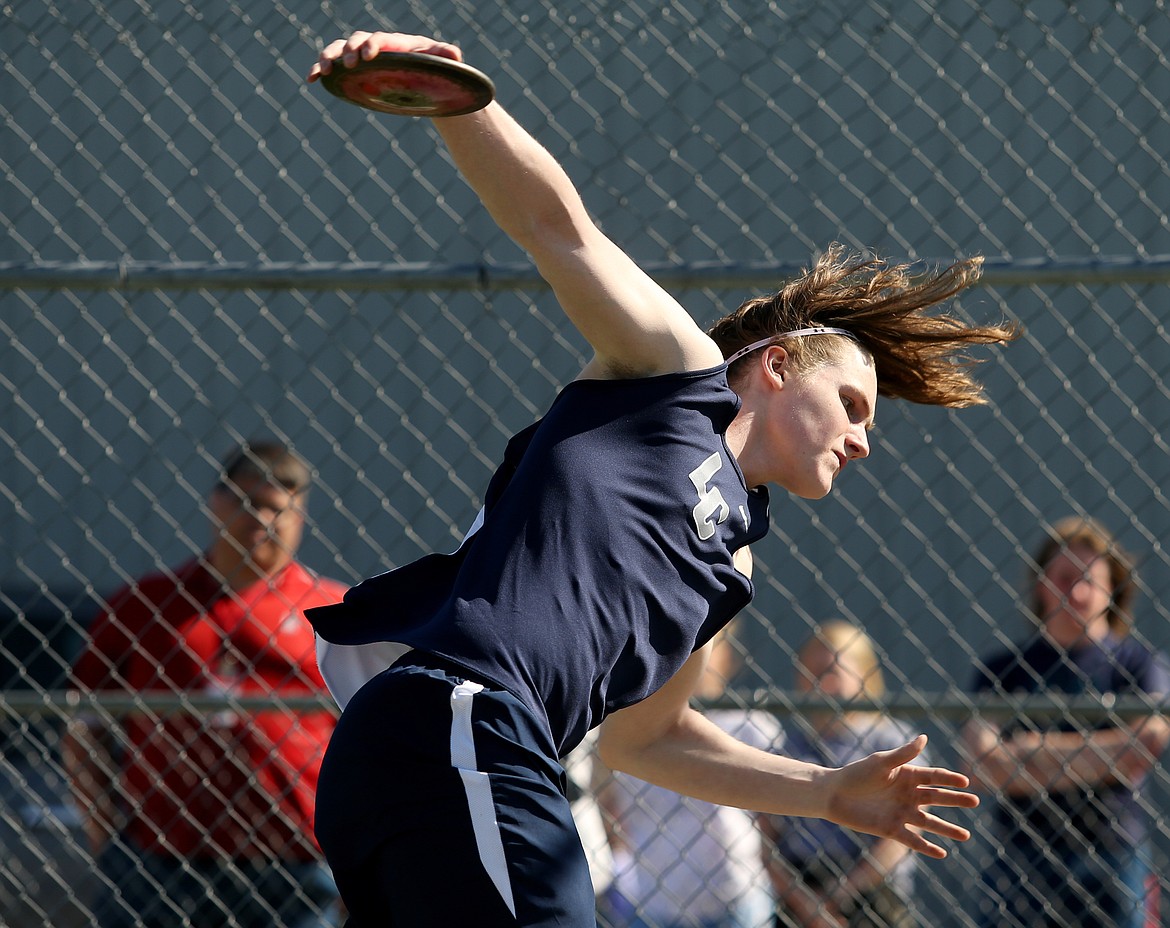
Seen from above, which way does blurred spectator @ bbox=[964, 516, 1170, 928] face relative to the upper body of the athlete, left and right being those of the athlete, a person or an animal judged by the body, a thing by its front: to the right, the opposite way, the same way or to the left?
to the right

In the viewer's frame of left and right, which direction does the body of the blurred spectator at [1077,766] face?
facing the viewer

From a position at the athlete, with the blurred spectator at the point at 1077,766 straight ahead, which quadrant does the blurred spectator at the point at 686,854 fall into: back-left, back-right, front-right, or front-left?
front-left

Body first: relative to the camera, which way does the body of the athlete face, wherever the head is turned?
to the viewer's right

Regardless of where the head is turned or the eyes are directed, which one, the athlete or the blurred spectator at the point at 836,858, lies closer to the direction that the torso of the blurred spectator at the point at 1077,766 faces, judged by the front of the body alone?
the athlete

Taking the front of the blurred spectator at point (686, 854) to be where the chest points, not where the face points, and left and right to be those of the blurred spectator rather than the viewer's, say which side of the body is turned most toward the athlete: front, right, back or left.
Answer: front

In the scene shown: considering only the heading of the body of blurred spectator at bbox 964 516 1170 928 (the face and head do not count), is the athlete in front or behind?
in front

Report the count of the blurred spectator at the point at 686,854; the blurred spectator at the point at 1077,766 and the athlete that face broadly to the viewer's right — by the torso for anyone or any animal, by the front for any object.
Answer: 1
